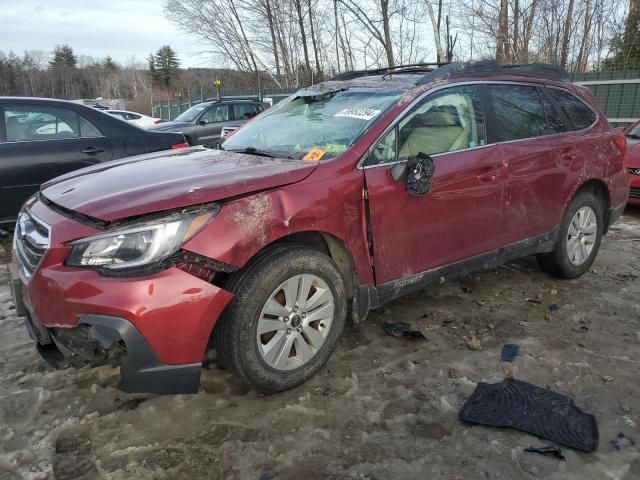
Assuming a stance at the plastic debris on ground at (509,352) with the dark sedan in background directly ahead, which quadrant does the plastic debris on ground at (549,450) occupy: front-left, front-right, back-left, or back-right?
back-left

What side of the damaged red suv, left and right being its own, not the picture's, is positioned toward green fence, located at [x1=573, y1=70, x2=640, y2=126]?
back

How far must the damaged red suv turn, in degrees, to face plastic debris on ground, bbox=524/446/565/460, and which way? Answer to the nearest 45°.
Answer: approximately 90° to its left

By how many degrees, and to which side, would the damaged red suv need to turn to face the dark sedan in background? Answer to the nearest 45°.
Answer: approximately 90° to its right

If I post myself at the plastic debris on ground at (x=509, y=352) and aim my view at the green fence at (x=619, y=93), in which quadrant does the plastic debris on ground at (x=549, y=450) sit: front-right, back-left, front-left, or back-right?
back-right

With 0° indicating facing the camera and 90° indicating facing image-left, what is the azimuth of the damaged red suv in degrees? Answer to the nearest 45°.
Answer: approximately 45°

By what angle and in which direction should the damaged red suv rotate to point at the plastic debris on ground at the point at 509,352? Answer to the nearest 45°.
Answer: approximately 135° to its left
